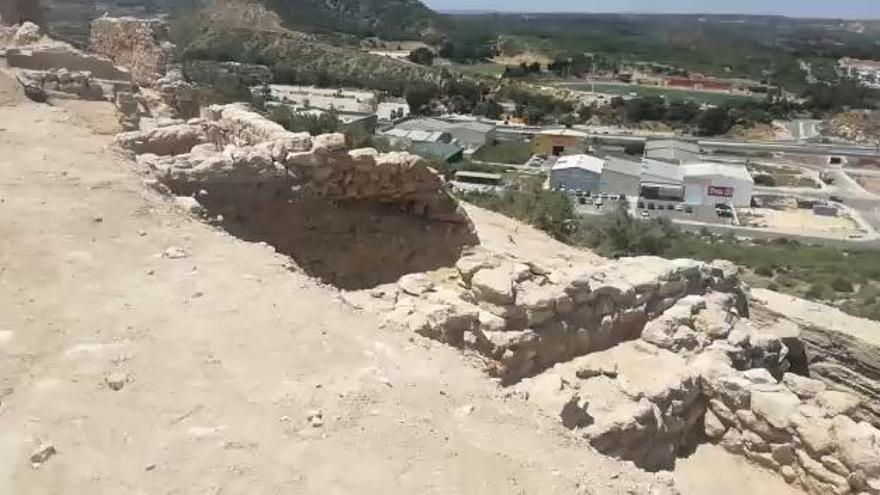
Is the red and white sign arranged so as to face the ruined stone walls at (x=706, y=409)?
yes

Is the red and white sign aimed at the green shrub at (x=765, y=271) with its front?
yes

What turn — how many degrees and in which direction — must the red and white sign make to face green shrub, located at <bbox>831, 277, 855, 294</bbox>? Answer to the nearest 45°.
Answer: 0° — it already faces it

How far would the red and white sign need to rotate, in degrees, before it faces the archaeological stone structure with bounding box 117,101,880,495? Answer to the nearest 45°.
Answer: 0° — it already faces it

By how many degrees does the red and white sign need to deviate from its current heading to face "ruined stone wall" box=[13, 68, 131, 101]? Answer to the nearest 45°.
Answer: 0° — it already faces it

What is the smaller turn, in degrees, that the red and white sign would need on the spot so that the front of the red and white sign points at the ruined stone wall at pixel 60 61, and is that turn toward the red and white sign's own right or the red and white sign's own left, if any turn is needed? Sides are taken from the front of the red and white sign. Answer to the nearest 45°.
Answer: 0° — it already faces it

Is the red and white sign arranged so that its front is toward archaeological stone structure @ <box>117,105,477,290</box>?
yes

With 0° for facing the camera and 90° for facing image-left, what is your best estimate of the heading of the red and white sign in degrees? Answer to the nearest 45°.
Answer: approximately 0°

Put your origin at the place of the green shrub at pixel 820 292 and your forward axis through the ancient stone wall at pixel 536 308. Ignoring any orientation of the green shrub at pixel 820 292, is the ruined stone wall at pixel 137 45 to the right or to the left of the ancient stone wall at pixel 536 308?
right
